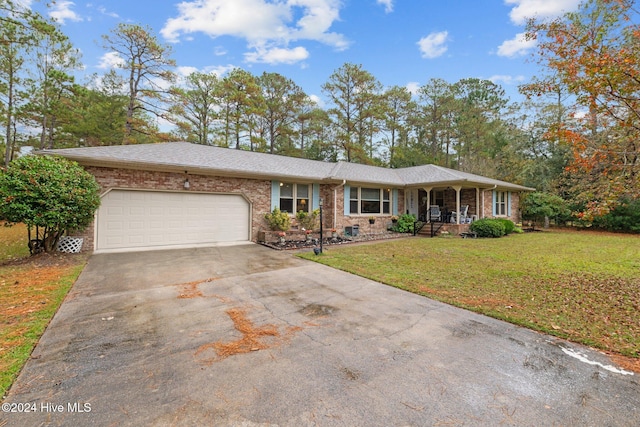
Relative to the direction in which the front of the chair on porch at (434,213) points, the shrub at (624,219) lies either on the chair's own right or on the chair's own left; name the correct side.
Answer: on the chair's own left

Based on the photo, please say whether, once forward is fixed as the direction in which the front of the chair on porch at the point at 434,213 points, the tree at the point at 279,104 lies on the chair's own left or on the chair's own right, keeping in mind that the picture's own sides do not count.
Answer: on the chair's own right

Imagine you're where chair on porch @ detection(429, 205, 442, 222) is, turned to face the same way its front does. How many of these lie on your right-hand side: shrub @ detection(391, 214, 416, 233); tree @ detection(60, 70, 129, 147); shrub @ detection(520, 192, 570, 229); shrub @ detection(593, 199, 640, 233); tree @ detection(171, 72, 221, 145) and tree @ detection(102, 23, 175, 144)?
4

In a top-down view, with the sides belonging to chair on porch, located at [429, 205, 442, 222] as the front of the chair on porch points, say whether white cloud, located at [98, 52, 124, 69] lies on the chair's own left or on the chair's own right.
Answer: on the chair's own right

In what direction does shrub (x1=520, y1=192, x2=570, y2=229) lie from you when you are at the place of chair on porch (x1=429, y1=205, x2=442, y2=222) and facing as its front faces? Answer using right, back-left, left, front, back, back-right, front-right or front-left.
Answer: back-left

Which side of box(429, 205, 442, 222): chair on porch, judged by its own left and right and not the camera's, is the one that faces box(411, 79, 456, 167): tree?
back

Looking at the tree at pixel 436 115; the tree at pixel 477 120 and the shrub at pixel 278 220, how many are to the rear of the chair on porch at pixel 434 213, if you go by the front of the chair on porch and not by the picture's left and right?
2

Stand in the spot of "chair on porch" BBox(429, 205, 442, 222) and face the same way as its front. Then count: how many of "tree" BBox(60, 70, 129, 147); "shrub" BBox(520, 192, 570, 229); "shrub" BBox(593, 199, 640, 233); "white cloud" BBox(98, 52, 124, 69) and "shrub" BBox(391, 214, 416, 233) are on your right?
3

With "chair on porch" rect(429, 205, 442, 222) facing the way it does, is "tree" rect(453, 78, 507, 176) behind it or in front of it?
behind

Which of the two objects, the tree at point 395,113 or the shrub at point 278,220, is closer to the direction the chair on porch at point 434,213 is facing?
the shrub

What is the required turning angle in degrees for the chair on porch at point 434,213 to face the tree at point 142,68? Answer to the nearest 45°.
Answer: approximately 90° to its right

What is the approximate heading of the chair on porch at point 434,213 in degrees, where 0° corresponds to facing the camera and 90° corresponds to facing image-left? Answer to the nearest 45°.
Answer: approximately 0°

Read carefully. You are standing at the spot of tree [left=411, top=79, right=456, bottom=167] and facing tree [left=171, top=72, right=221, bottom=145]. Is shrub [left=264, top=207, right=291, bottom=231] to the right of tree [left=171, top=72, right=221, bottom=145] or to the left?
left
